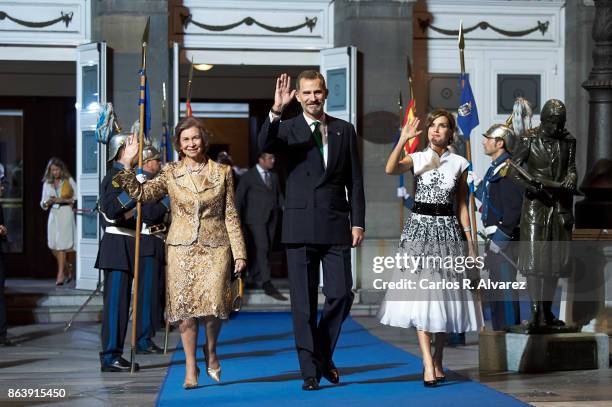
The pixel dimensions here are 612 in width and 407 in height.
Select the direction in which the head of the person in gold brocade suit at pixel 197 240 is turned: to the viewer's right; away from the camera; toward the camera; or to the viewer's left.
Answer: toward the camera

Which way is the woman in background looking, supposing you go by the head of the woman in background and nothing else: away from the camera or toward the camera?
toward the camera

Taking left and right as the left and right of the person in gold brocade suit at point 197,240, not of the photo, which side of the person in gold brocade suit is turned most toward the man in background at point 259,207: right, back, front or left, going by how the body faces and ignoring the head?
back

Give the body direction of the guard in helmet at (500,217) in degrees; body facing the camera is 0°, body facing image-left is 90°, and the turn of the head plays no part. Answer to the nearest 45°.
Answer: approximately 90°

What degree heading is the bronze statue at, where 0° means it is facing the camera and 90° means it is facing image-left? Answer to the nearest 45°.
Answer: approximately 0°

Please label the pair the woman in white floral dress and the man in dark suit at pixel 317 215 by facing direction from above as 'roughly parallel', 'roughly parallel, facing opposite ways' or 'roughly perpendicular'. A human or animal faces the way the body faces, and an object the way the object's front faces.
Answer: roughly parallel

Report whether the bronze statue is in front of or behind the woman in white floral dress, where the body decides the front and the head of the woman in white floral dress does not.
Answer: behind

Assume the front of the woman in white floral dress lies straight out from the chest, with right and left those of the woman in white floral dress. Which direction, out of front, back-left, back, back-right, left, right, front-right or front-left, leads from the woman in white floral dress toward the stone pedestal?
back-left

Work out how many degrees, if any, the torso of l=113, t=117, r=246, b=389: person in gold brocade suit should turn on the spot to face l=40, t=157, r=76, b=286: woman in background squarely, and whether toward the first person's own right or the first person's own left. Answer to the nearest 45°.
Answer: approximately 180°

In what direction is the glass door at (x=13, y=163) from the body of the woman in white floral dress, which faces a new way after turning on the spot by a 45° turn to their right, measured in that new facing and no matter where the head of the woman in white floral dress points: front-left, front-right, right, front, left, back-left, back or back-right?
right

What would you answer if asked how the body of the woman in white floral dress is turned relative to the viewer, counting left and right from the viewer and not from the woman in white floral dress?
facing the viewer
